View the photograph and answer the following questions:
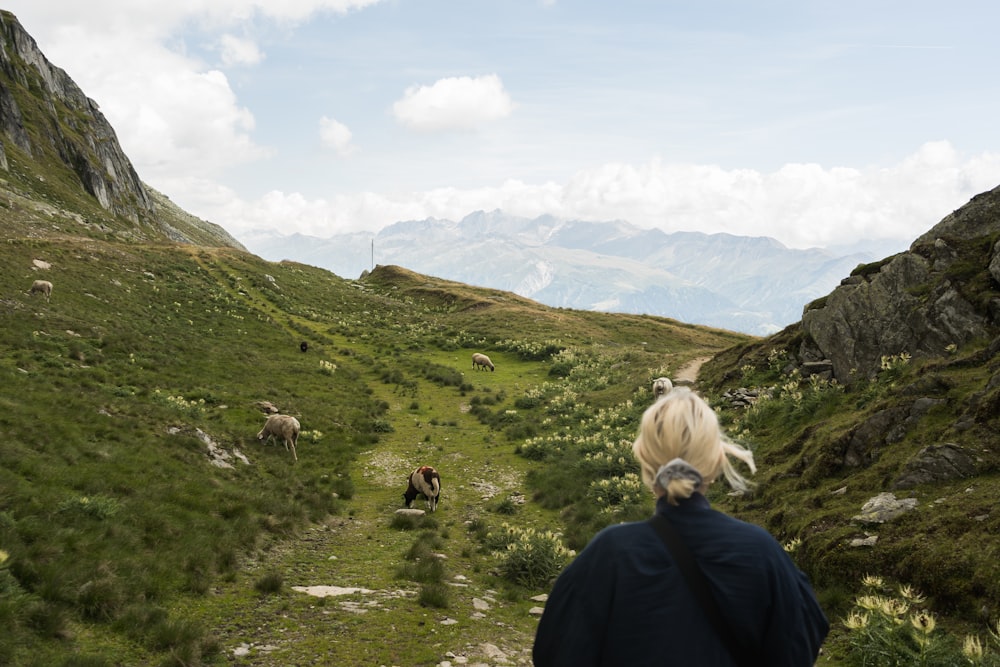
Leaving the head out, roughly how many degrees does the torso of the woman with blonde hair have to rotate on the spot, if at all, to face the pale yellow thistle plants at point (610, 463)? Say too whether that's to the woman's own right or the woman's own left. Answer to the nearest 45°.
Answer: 0° — they already face it

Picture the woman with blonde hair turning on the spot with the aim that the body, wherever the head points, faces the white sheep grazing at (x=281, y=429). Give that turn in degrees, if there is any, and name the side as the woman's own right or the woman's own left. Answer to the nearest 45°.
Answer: approximately 45° to the woman's own left

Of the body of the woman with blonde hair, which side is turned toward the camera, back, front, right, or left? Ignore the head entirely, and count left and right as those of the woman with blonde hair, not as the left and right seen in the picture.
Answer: back

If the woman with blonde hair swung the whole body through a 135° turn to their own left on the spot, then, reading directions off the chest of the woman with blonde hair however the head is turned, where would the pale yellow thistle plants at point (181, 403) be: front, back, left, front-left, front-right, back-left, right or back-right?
right

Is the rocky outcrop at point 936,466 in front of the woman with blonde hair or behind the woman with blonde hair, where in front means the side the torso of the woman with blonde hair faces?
in front

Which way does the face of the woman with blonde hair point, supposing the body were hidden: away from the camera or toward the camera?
away from the camera

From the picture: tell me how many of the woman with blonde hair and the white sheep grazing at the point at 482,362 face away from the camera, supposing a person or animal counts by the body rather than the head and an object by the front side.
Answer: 1

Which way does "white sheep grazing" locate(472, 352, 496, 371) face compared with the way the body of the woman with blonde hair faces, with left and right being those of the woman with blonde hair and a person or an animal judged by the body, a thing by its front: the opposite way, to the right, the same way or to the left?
to the right

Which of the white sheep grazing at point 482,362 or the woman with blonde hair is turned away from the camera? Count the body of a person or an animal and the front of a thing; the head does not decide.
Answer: the woman with blonde hair

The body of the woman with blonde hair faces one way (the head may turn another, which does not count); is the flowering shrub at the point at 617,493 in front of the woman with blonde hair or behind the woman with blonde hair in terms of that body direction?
in front

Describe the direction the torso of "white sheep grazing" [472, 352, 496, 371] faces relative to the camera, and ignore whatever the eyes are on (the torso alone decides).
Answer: to the viewer's right

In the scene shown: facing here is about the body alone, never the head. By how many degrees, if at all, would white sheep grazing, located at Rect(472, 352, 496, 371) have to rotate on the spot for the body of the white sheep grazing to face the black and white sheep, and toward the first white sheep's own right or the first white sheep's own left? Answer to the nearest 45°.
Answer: approximately 90° to the first white sheep's own right
